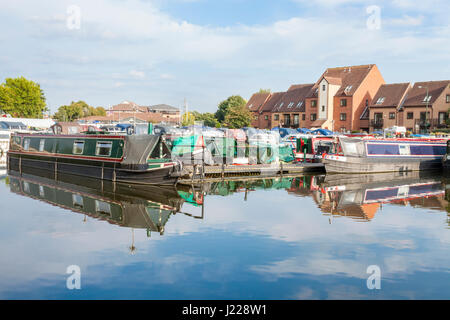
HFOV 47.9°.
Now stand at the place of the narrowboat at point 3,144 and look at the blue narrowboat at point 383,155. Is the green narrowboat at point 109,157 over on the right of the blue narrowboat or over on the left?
right

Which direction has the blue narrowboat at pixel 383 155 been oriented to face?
to the viewer's left

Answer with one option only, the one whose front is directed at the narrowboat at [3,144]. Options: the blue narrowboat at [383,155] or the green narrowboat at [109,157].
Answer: the blue narrowboat

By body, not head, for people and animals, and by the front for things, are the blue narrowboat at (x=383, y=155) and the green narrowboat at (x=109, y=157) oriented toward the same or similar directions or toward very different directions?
very different directions

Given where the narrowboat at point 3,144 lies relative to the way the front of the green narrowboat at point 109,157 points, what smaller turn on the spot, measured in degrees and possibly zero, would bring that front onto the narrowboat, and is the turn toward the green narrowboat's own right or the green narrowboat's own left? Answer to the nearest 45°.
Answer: approximately 135° to the green narrowboat's own left

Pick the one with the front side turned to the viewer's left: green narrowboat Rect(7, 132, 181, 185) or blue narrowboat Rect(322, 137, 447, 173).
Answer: the blue narrowboat

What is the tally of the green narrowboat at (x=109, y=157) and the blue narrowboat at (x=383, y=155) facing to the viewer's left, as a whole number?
1

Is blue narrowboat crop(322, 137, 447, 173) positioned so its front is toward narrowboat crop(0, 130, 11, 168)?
yes

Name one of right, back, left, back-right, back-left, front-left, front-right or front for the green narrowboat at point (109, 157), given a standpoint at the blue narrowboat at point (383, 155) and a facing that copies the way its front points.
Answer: front-left

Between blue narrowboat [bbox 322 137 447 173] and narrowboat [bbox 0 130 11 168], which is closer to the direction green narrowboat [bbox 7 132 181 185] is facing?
the blue narrowboat

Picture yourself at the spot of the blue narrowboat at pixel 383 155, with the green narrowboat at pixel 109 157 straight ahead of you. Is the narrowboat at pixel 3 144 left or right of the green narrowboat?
right
